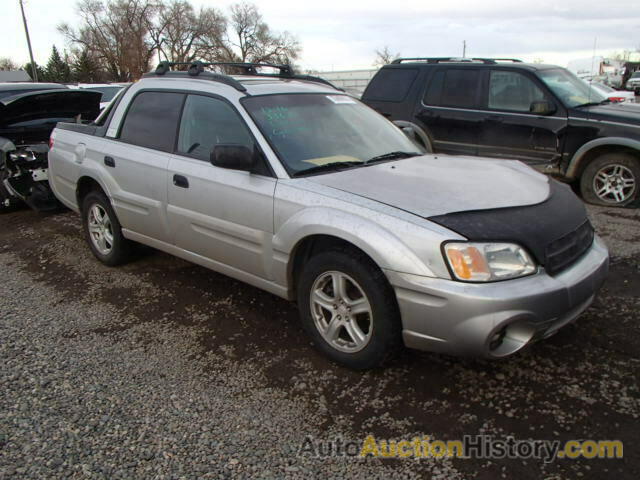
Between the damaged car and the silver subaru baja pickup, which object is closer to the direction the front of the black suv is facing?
the silver subaru baja pickup

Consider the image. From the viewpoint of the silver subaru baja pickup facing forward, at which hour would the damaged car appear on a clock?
The damaged car is roughly at 6 o'clock from the silver subaru baja pickup.

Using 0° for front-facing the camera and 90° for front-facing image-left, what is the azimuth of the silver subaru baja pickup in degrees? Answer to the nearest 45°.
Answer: approximately 315°

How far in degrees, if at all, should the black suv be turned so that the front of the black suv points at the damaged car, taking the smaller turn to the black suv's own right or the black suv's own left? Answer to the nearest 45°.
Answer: approximately 135° to the black suv's own right

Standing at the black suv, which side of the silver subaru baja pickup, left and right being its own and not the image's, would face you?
left
